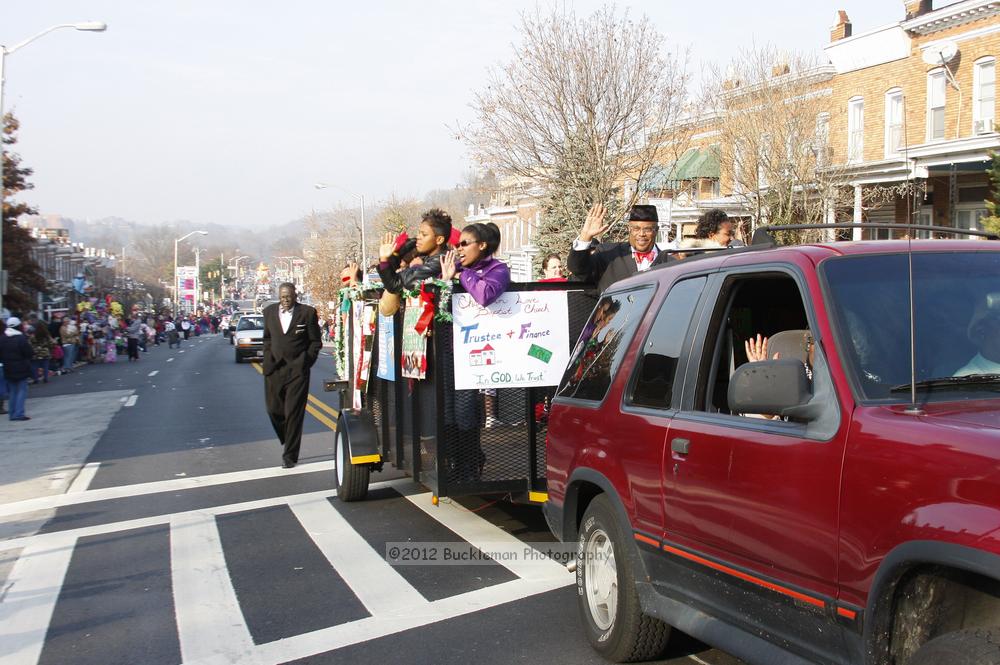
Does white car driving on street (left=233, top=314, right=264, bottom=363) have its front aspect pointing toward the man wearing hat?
yes

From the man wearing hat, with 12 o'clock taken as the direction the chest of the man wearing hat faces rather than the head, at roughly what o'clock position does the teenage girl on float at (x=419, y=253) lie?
The teenage girl on float is roughly at 3 o'clock from the man wearing hat.

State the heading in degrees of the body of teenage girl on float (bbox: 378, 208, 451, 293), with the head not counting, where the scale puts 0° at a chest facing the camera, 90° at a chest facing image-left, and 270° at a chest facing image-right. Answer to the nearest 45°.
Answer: approximately 90°

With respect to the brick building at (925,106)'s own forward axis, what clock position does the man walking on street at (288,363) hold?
The man walking on street is roughly at 11 o'clock from the brick building.

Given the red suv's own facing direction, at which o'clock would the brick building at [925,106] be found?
The brick building is roughly at 8 o'clock from the red suv.

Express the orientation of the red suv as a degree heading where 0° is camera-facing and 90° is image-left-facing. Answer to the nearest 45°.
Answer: approximately 315°

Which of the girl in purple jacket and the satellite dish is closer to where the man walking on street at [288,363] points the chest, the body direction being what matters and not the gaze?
the girl in purple jacket

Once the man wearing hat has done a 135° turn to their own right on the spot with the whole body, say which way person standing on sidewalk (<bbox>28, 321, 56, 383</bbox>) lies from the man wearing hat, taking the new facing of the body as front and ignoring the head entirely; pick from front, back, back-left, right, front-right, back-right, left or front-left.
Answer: front
